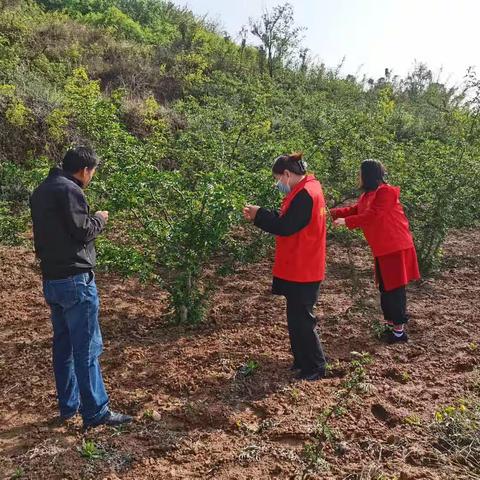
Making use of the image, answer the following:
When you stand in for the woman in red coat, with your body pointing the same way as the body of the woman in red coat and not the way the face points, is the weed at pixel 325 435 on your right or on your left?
on your left

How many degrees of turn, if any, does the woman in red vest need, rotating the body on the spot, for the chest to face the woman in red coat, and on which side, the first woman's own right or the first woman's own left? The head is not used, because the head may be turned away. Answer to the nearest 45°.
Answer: approximately 135° to the first woman's own right

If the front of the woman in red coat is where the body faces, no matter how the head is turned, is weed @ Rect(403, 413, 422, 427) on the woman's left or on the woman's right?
on the woman's left

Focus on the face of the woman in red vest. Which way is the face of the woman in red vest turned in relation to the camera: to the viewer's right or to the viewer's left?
to the viewer's left

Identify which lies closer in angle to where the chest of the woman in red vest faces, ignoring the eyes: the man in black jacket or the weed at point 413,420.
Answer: the man in black jacket

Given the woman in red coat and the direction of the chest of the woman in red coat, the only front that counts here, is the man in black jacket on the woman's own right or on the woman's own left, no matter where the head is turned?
on the woman's own left

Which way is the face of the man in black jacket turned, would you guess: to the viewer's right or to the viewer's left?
to the viewer's right

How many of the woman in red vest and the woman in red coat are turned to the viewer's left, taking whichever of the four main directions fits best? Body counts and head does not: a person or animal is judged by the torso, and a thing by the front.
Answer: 2

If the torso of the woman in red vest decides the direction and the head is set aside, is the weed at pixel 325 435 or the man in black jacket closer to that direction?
the man in black jacket

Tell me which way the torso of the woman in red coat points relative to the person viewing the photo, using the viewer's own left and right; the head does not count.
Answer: facing to the left of the viewer

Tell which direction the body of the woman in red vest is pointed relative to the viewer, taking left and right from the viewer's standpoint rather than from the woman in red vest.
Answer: facing to the left of the viewer
